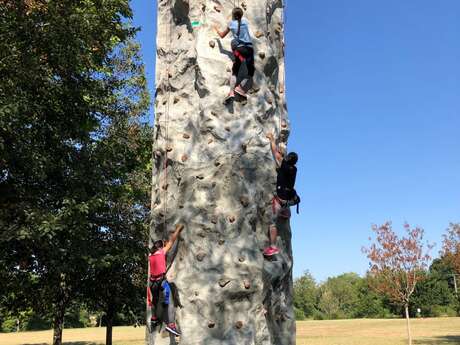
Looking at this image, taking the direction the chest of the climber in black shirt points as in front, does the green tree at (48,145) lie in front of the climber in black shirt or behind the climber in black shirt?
in front

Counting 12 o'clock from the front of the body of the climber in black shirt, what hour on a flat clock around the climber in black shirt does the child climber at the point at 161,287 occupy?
The child climber is roughly at 10 o'clock from the climber in black shirt.

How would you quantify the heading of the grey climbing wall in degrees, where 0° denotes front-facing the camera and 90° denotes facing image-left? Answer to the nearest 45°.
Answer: approximately 0°

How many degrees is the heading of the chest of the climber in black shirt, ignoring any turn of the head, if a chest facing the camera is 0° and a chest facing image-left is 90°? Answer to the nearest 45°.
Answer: approximately 135°

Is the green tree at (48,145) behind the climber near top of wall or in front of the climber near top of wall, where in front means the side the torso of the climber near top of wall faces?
in front

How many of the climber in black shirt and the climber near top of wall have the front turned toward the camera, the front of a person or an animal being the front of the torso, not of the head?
0

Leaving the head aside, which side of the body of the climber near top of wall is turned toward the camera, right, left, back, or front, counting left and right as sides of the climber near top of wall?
back
